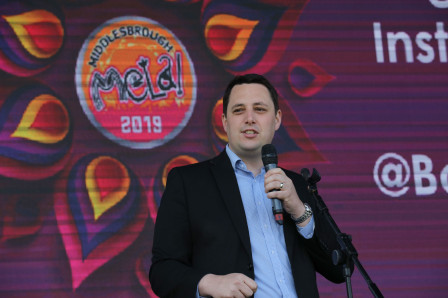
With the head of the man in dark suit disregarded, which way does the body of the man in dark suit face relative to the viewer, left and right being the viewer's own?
facing the viewer and to the right of the viewer
